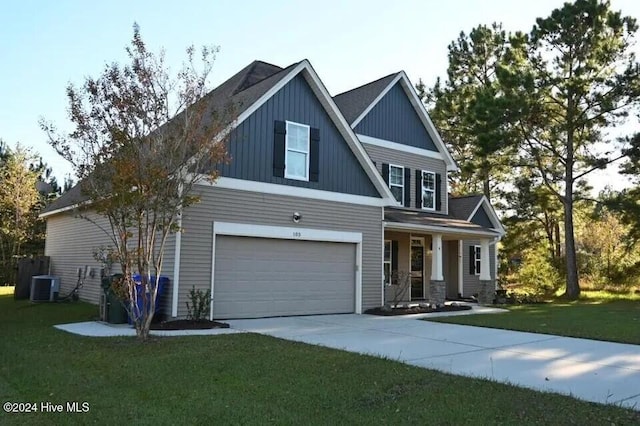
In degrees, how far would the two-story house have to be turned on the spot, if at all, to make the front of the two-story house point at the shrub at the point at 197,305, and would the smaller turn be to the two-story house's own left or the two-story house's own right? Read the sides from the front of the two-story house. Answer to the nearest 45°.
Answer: approximately 90° to the two-story house's own right

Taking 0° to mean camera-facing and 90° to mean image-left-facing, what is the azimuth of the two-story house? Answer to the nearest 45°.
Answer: approximately 315°

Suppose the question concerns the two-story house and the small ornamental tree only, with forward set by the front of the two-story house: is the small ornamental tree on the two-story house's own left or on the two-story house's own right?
on the two-story house's own right

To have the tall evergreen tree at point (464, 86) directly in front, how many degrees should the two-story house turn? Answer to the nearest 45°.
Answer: approximately 90° to its left

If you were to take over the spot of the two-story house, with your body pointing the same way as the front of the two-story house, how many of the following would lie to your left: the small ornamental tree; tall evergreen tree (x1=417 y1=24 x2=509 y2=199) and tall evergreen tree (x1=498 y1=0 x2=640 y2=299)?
2

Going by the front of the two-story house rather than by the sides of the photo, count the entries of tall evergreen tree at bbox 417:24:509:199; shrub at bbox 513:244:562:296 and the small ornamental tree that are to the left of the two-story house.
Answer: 2

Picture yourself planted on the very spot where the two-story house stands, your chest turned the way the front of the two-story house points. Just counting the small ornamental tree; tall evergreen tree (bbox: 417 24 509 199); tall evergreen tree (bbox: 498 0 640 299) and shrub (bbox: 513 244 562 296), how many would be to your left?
3

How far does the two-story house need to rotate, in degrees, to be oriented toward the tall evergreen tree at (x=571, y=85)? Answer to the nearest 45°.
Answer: approximately 90° to its left

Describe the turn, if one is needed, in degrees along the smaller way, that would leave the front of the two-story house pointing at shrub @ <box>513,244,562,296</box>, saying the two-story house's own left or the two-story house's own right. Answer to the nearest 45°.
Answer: approximately 90° to the two-story house's own left
